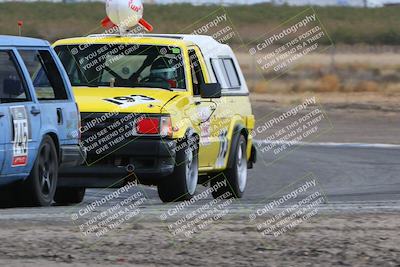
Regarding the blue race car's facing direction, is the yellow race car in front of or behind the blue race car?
behind

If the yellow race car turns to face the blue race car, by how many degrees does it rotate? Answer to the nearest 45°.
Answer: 0° — it already faces it
